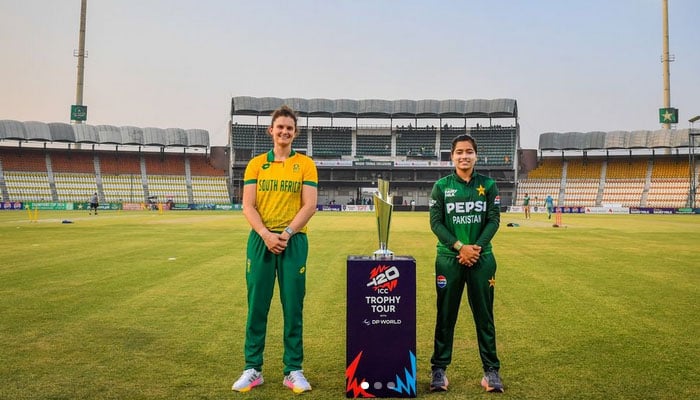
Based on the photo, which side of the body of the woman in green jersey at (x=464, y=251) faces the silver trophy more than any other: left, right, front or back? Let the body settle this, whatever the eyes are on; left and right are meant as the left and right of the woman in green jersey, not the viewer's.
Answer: right

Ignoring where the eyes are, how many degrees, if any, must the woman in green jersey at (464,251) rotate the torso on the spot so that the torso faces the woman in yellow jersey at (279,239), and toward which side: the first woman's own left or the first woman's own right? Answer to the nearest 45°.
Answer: approximately 90° to the first woman's own right

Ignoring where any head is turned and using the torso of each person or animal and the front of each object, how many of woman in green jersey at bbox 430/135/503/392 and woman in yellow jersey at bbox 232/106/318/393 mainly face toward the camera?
2

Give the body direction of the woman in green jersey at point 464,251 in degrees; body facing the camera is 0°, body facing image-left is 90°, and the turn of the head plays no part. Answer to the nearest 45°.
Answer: approximately 0°

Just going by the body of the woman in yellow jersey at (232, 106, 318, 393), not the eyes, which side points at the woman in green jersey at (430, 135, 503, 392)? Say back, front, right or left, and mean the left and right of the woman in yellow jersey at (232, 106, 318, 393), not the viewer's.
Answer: left

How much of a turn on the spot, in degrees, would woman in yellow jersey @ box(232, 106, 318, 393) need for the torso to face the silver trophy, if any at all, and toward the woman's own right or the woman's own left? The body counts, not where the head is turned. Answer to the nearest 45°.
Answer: approximately 90° to the woman's own left

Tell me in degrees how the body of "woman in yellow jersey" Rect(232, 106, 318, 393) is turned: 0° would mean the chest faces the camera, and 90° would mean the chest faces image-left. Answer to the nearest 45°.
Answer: approximately 0°
